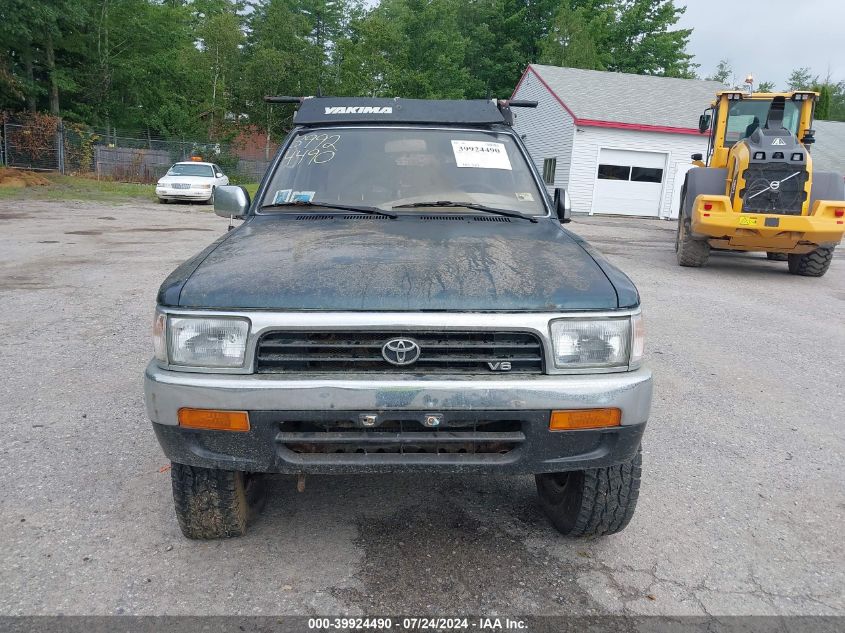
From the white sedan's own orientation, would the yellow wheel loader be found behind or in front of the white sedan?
in front

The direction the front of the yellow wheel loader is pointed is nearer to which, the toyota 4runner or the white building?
the white building

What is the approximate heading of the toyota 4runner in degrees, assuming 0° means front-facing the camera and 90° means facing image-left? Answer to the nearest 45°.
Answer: approximately 0°

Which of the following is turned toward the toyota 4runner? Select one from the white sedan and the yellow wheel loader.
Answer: the white sedan

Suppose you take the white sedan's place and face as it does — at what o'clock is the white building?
The white building is roughly at 9 o'clock from the white sedan.

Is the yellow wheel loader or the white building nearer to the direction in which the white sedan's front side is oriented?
the yellow wheel loader

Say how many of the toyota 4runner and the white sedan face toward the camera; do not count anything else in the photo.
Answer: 2

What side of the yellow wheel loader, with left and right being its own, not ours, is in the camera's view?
back

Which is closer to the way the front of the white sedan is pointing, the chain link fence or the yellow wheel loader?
the yellow wheel loader

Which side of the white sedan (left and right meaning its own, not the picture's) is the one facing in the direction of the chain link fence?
back

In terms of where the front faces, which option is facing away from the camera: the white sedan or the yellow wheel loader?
the yellow wheel loader

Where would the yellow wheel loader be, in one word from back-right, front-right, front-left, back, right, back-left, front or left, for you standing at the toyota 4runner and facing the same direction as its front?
back-left

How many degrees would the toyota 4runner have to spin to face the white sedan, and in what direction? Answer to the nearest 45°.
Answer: approximately 180°

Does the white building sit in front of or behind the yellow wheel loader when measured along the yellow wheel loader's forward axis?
in front

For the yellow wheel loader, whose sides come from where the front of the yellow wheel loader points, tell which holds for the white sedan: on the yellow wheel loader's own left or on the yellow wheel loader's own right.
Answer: on the yellow wheel loader's own left

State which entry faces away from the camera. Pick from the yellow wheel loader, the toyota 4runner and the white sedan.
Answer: the yellow wheel loader

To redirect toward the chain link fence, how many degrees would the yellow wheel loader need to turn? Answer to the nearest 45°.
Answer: approximately 90° to its left
